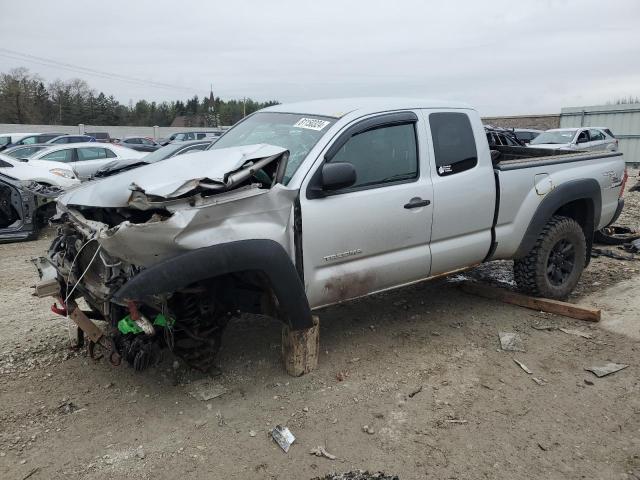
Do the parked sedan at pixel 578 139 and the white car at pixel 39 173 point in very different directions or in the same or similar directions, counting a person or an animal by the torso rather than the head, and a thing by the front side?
very different directions

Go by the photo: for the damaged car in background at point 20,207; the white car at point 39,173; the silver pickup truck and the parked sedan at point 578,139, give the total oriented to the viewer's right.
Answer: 2

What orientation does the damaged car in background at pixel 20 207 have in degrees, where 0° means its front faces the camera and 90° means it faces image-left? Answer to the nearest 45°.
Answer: approximately 270°

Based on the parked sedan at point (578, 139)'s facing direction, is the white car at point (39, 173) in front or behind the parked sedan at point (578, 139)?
in front

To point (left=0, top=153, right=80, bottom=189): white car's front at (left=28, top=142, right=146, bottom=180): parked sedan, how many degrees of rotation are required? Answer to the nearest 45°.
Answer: approximately 90° to its left

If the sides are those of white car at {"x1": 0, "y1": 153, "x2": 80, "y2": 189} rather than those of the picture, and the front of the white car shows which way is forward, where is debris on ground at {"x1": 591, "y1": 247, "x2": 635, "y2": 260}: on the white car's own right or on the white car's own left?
on the white car's own right

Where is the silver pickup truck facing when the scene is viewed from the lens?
facing the viewer and to the left of the viewer

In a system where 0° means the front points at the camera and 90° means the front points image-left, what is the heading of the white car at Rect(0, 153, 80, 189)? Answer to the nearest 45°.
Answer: approximately 270°

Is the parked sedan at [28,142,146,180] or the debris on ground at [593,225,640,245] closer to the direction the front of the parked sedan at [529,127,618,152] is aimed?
the parked sedan

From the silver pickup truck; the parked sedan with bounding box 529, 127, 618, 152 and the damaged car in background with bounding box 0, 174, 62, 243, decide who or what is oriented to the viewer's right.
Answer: the damaged car in background

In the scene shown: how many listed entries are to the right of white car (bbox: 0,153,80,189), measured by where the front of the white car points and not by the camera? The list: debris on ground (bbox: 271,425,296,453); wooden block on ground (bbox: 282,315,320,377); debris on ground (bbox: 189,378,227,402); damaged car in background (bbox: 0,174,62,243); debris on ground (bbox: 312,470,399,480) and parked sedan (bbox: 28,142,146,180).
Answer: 5

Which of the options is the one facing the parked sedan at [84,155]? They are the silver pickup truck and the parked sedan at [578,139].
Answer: the parked sedan at [578,139]

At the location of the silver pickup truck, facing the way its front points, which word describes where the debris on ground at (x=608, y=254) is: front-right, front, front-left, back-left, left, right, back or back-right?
back
